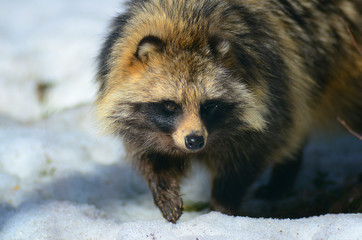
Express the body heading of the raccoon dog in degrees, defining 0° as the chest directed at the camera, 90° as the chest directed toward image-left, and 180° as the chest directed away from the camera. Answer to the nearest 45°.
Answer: approximately 45°
